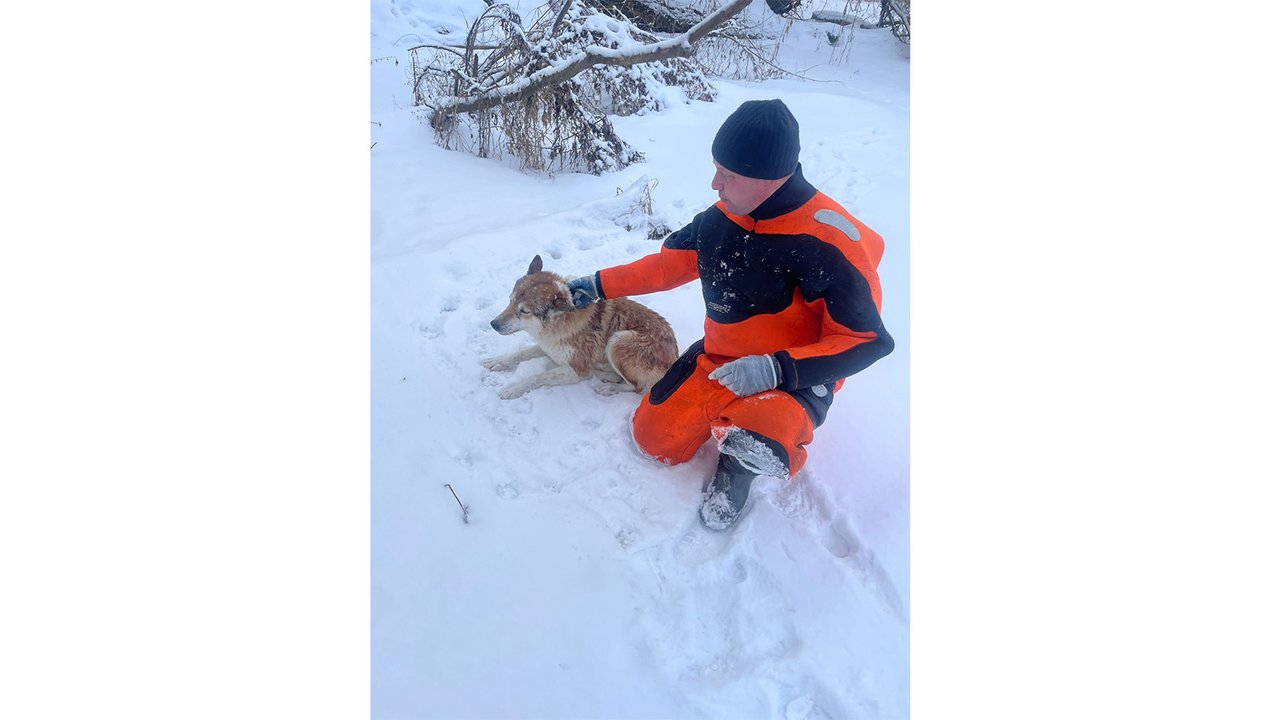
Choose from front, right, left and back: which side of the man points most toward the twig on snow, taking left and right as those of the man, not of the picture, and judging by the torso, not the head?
front

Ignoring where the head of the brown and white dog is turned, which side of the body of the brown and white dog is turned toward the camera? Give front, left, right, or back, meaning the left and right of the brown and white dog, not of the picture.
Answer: left

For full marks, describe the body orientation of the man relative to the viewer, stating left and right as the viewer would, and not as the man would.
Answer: facing the viewer and to the left of the viewer

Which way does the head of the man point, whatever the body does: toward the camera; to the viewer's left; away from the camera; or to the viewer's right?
to the viewer's left

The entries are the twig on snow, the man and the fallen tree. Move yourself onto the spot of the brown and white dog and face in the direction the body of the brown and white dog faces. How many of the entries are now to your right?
1

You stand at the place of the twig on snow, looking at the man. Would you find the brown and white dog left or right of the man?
left

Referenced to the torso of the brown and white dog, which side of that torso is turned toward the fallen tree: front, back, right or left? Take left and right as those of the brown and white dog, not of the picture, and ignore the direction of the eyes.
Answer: right

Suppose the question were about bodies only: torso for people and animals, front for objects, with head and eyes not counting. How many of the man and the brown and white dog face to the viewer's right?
0
